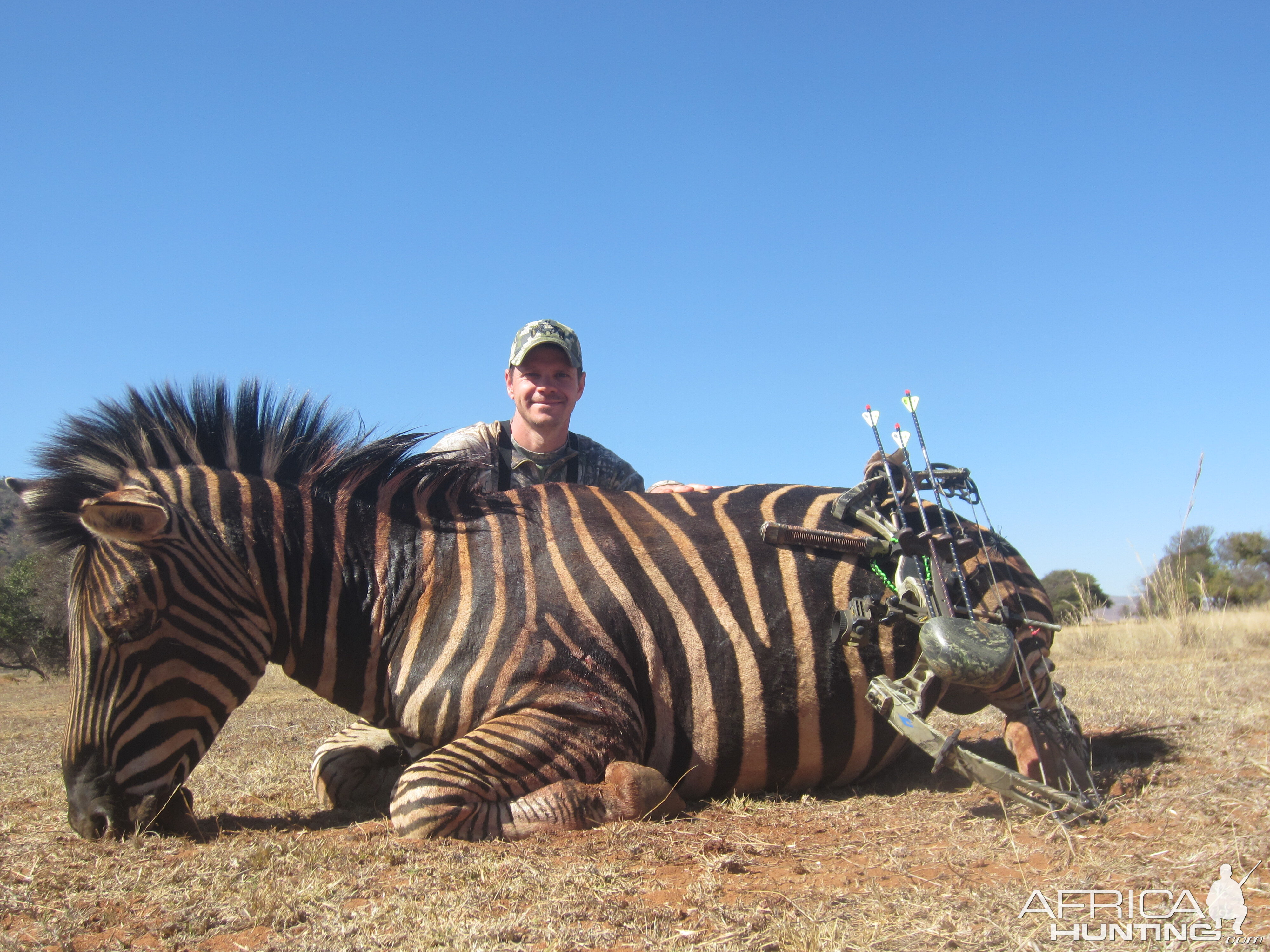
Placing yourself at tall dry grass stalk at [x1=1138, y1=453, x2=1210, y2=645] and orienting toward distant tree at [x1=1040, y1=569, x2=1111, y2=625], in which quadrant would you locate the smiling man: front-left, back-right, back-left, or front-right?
back-left

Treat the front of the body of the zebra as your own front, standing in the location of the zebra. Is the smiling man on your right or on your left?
on your right

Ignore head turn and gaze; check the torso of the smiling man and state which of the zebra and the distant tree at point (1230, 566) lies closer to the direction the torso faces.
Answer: the zebra

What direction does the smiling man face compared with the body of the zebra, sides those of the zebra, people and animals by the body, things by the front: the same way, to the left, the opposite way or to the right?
to the left

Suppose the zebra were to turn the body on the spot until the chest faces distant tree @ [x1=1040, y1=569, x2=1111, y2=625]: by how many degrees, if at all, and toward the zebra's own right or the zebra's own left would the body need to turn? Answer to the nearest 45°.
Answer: approximately 135° to the zebra's own right

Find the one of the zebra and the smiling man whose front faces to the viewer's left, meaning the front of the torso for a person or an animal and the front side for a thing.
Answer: the zebra

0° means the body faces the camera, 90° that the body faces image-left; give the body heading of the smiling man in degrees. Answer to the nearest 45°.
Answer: approximately 0°

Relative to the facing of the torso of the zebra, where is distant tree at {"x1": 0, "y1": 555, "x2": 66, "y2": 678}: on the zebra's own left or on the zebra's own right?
on the zebra's own right

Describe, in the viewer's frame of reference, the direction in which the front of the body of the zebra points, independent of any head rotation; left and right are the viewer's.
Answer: facing to the left of the viewer

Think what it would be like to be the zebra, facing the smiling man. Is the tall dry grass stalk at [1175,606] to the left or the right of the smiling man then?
right
